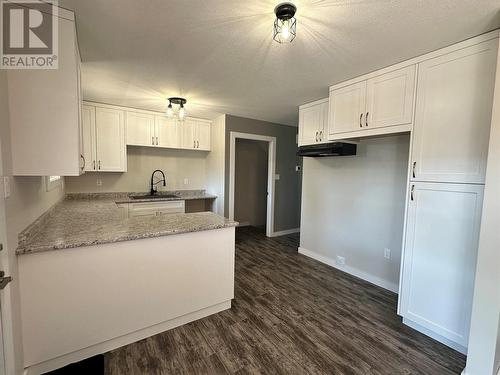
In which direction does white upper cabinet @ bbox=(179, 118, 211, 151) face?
toward the camera

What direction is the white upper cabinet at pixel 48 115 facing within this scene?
to the viewer's right

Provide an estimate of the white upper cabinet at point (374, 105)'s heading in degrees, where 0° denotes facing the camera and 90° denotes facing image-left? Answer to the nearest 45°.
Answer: approximately 45°

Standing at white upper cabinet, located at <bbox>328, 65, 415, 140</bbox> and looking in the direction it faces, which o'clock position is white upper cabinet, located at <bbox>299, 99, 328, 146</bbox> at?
white upper cabinet, located at <bbox>299, 99, 328, 146</bbox> is roughly at 3 o'clock from white upper cabinet, located at <bbox>328, 65, 415, 140</bbox>.

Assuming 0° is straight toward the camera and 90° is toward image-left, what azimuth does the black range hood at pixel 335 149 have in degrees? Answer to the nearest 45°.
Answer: approximately 45°

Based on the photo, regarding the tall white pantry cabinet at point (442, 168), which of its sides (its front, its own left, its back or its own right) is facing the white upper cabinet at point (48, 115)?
front

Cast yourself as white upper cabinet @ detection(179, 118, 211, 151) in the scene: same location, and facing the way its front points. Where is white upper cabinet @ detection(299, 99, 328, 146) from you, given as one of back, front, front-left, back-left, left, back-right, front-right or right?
front-left

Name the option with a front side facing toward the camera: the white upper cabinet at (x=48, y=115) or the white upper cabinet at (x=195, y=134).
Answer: the white upper cabinet at (x=195, y=134)

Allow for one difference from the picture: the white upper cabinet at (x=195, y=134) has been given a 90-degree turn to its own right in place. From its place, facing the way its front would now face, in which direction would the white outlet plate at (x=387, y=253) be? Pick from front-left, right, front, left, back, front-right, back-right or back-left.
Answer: back-left

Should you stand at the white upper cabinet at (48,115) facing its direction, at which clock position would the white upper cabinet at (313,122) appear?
the white upper cabinet at (313,122) is roughly at 12 o'clock from the white upper cabinet at (48,115).

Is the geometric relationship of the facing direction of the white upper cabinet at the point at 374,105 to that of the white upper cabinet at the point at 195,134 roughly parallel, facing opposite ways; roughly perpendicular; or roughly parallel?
roughly perpendicular

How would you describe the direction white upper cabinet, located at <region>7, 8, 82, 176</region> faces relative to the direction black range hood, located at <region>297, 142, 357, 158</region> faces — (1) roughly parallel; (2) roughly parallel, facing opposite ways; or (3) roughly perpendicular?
roughly parallel, facing opposite ways
